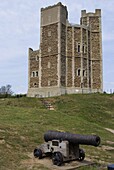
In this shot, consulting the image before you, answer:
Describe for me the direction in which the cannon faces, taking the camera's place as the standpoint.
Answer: facing the viewer and to the right of the viewer
